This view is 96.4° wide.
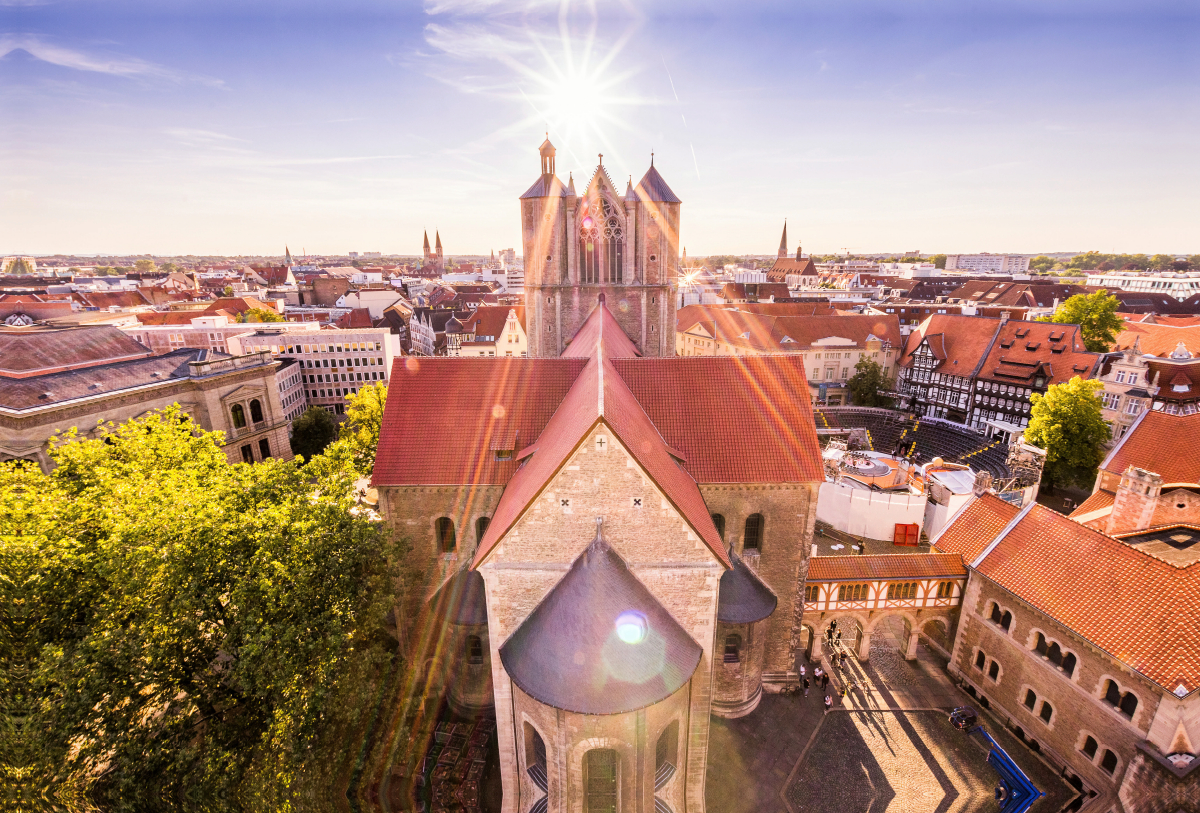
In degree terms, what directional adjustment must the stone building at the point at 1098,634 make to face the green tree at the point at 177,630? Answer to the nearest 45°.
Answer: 0° — it already faces it

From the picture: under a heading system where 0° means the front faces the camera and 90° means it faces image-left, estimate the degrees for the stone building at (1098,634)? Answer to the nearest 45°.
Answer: approximately 45°

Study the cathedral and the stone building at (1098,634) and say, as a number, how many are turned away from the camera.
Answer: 1

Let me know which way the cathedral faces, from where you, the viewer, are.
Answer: facing away from the viewer

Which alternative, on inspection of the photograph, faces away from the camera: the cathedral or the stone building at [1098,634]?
the cathedral

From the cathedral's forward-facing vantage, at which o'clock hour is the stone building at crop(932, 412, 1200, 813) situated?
The stone building is roughly at 3 o'clock from the cathedral.

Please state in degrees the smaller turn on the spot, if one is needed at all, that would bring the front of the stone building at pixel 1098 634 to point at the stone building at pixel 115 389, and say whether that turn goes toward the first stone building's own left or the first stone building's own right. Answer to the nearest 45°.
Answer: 0° — it already faces it

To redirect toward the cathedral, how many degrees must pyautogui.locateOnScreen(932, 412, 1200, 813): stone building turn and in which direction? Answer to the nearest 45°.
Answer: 0° — it already faces it

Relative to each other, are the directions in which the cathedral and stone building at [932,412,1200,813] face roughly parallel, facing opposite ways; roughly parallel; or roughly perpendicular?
roughly perpendicular

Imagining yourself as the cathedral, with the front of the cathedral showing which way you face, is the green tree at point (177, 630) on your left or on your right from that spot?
on your left

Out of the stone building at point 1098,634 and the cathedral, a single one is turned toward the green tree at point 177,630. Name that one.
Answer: the stone building
